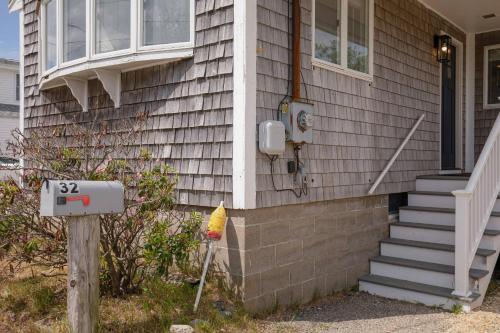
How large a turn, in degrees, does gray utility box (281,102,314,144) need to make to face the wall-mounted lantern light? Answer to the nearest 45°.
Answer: approximately 90° to its left

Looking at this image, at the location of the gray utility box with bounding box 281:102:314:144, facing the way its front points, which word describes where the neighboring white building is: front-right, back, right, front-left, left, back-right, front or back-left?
back

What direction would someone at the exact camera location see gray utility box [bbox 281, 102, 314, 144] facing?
facing the viewer and to the right of the viewer

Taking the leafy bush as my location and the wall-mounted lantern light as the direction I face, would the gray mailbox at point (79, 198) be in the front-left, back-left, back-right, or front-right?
back-right

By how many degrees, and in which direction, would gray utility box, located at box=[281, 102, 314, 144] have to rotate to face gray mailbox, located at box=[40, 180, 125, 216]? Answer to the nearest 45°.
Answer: approximately 90° to its right
